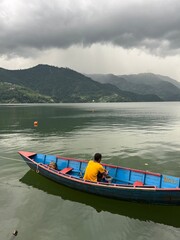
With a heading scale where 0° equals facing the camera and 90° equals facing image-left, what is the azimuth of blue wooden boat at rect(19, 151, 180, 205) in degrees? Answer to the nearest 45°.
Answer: approximately 135°
